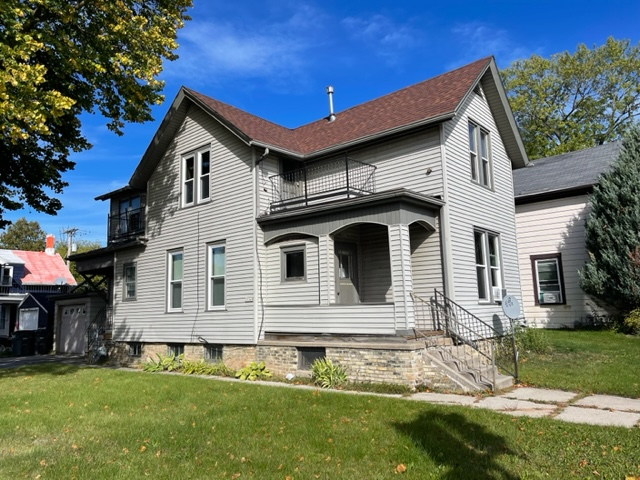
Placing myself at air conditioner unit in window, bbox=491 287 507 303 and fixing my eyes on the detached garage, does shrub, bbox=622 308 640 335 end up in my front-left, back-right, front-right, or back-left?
back-right

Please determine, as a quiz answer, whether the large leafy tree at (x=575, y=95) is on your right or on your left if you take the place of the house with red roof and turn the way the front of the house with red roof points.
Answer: on your left

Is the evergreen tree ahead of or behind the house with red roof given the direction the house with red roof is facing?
ahead

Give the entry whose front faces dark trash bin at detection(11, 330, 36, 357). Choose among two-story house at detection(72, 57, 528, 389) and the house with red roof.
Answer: the house with red roof

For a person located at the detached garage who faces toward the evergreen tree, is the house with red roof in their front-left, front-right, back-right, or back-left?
back-left

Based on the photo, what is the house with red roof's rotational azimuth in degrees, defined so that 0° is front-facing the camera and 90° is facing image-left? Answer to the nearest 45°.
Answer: approximately 0°

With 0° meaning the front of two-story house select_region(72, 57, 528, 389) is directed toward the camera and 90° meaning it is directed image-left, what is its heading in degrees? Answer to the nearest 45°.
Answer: approximately 315°
